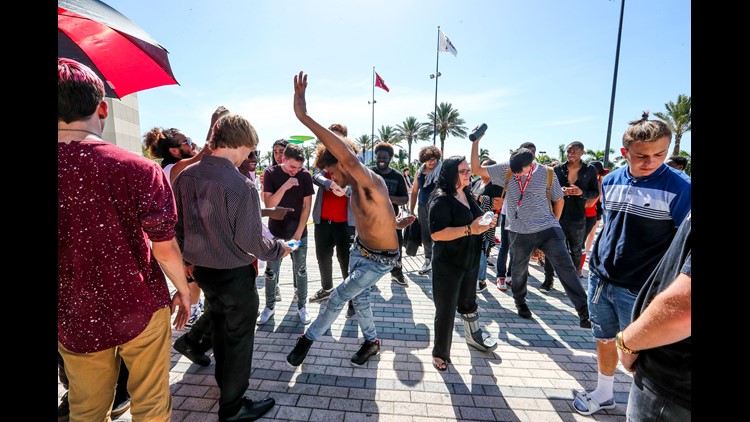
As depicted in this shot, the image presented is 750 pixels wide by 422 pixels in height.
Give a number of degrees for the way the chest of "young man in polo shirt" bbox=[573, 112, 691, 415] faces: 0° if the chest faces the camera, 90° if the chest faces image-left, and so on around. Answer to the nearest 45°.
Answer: approximately 45°

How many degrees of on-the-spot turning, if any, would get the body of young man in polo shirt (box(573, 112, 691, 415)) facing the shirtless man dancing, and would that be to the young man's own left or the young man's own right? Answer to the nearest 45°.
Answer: approximately 45° to the young man's own right

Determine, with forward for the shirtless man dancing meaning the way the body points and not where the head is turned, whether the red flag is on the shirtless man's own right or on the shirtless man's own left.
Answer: on the shirtless man's own right

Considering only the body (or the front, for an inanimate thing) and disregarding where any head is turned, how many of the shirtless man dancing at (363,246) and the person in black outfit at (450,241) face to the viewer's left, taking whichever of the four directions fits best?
1
